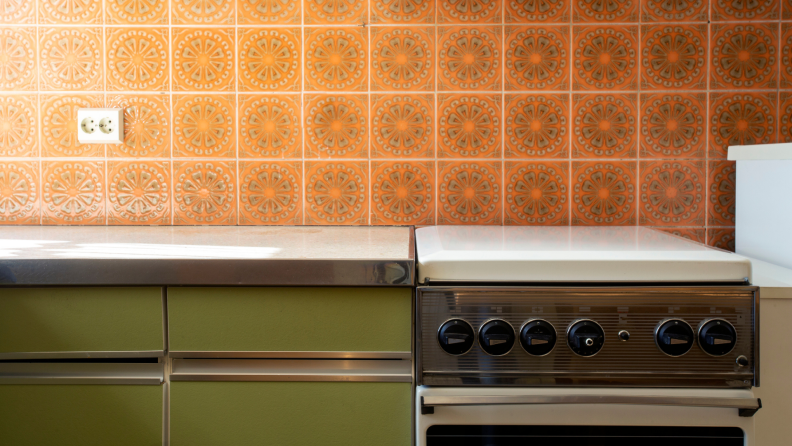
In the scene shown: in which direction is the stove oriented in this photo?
toward the camera

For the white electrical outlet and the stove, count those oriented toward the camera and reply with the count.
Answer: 2

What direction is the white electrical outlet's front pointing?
toward the camera

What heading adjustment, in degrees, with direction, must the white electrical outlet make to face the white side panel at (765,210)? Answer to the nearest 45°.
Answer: approximately 45° to its left

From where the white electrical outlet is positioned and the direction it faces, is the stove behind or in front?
in front
